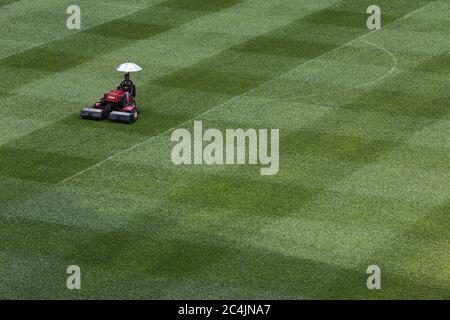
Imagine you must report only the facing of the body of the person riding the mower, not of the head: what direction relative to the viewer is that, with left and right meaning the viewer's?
facing the viewer and to the left of the viewer
